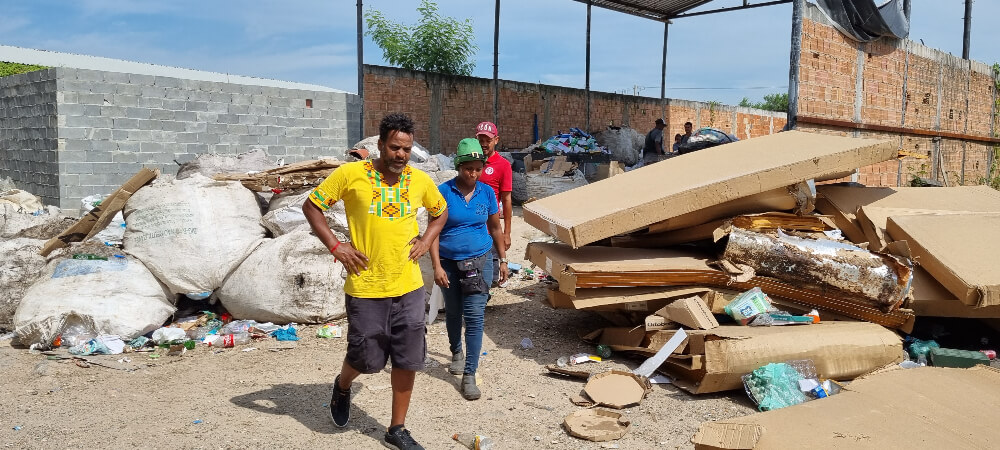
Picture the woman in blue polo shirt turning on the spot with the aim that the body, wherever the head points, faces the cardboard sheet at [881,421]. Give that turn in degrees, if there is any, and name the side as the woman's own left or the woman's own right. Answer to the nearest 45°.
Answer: approximately 45° to the woman's own left

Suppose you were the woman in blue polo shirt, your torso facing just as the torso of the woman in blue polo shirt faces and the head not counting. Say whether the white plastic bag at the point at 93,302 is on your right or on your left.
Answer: on your right

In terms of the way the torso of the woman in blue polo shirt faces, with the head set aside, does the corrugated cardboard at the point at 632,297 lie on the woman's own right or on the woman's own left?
on the woman's own left

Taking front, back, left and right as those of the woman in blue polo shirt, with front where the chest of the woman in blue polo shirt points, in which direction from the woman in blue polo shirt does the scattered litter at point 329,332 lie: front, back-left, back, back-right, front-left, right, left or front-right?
back-right

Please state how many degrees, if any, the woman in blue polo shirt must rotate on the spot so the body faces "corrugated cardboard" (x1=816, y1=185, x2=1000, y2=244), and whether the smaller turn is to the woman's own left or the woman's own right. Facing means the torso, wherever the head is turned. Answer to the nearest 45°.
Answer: approximately 135° to the woman's own left

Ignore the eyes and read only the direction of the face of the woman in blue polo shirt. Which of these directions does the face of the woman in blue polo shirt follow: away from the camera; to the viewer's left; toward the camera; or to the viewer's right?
toward the camera

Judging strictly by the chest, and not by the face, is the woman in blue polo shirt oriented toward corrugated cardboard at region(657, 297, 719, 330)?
no

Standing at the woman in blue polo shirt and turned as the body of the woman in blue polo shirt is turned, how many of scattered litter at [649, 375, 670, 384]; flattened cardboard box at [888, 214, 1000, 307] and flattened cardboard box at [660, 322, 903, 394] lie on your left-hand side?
3

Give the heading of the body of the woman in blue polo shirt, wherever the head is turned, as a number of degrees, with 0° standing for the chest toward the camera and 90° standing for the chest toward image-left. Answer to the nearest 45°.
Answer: approximately 0°

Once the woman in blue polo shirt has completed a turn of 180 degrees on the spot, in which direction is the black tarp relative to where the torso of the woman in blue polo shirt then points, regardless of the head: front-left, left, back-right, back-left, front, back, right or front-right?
front-right

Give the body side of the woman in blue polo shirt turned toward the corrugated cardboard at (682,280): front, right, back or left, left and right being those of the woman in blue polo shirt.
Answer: left

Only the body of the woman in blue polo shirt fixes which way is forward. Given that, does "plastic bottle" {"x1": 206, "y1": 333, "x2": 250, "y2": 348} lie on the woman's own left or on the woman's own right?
on the woman's own right

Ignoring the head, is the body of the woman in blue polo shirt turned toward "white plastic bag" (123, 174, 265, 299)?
no

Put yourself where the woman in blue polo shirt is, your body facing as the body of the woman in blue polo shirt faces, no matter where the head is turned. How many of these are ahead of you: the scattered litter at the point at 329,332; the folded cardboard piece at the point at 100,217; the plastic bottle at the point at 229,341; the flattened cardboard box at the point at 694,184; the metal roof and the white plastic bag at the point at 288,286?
0

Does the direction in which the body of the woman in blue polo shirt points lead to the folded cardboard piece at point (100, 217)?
no
